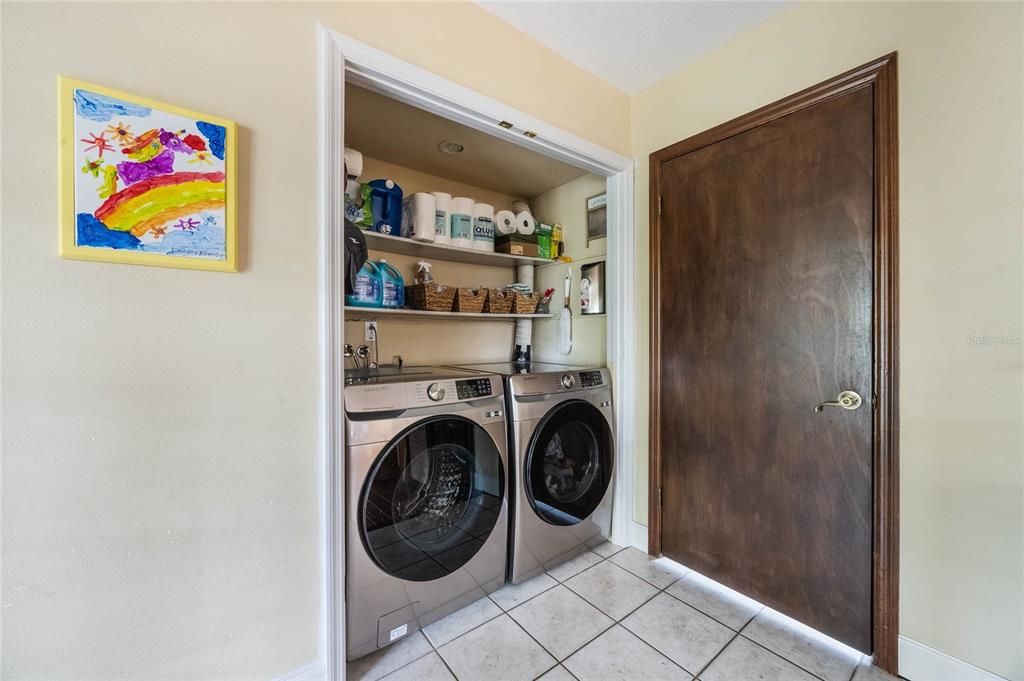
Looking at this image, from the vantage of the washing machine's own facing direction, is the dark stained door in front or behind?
in front

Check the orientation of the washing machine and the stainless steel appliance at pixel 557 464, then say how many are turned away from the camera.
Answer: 0

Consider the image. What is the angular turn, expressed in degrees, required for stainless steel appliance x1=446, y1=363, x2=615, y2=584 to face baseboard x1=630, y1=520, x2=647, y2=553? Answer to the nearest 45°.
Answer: approximately 90° to its left

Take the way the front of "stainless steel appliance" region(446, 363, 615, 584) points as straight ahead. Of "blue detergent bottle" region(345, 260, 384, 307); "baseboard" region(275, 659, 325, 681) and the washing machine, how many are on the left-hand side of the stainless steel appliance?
0

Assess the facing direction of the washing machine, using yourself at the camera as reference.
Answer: facing the viewer and to the right of the viewer

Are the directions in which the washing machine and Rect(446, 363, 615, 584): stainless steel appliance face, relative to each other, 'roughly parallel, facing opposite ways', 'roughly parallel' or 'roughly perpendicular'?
roughly parallel

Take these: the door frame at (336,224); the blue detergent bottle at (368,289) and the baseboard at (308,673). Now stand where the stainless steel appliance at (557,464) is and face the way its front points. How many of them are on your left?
0

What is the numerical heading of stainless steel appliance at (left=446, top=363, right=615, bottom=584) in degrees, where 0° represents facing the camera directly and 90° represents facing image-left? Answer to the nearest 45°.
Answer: approximately 315°

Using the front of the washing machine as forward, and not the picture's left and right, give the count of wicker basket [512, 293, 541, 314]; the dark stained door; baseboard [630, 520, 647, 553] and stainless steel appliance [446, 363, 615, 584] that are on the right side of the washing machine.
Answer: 0
